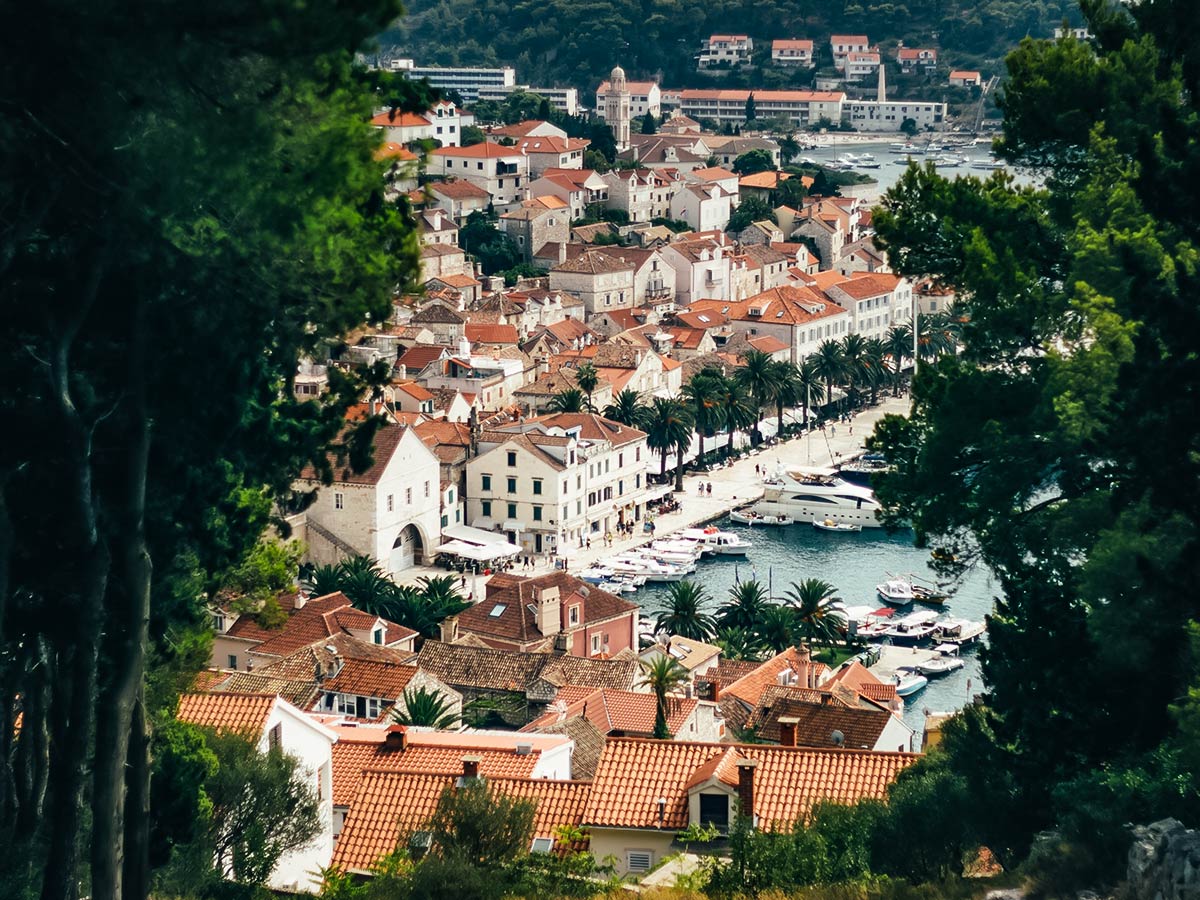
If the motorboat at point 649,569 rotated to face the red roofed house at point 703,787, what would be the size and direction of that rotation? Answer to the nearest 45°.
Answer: approximately 90° to its right

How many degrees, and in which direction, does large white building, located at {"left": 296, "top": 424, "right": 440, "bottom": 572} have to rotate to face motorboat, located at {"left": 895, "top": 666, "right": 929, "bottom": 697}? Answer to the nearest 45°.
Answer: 0° — it already faces it

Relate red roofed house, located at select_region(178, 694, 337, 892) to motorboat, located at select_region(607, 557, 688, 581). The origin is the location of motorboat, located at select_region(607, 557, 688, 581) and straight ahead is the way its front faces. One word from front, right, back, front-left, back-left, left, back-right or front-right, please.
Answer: right

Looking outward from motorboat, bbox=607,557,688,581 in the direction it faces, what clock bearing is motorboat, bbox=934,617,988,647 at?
motorboat, bbox=934,617,988,647 is roughly at 1 o'clock from motorboat, bbox=607,557,688,581.

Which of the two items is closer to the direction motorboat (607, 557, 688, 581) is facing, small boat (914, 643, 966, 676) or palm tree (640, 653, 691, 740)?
the small boat

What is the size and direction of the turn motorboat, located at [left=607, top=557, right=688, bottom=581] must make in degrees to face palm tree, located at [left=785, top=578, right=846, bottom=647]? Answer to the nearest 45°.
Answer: approximately 45° to its right

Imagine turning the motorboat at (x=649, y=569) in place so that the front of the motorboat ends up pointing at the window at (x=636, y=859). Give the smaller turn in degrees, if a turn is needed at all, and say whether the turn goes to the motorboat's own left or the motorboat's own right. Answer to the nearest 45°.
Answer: approximately 90° to the motorboat's own right

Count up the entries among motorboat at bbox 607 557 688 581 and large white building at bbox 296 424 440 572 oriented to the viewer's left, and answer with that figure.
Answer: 0

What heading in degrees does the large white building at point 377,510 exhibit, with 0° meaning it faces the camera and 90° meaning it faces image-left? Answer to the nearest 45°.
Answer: approximately 315°

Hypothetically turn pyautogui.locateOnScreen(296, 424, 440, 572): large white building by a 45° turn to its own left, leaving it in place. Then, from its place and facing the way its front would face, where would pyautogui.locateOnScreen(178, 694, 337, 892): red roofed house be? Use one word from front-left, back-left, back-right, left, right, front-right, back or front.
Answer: right

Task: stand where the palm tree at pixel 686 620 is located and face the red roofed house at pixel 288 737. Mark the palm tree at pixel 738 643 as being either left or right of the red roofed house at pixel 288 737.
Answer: left

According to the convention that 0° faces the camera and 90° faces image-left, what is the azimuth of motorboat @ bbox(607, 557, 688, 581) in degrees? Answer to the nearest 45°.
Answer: approximately 270°

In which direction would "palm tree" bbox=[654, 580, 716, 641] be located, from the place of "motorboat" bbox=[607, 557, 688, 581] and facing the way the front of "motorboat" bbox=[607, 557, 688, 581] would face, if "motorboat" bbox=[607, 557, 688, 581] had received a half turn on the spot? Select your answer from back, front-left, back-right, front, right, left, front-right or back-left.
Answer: left

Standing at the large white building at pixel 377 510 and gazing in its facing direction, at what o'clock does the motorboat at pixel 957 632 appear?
The motorboat is roughly at 11 o'clock from the large white building.
